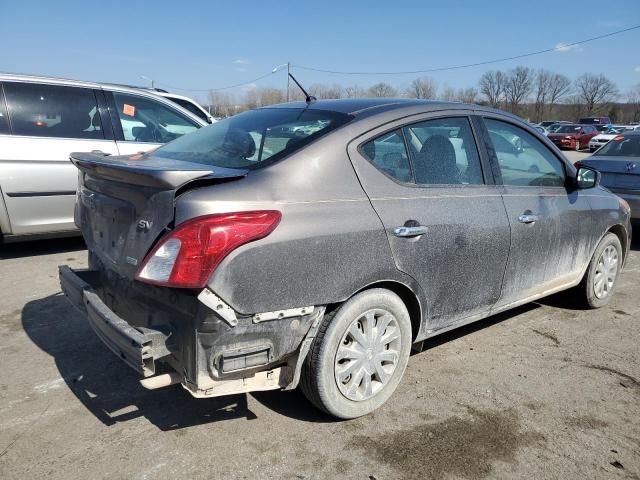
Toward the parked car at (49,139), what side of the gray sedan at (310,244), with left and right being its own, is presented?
left

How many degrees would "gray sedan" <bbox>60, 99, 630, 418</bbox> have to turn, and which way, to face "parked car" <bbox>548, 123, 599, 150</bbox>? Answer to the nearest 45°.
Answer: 0° — it already faces it

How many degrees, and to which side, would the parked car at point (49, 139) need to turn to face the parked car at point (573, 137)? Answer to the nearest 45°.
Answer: approximately 45° to its left

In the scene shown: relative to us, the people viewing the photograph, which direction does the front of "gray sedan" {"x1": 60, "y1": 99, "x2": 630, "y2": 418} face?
facing away from the viewer and to the right of the viewer

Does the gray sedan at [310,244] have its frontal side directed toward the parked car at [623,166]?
yes

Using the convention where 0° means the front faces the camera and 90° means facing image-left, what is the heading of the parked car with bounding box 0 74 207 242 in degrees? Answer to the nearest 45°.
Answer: approximately 270°
